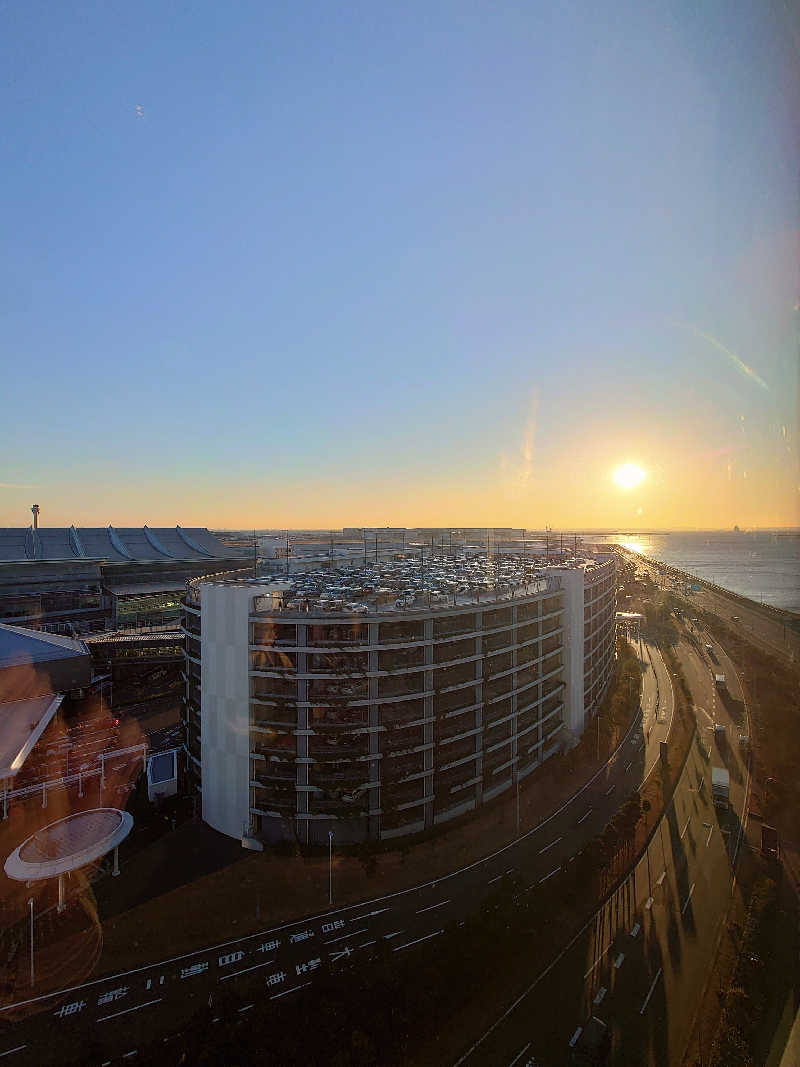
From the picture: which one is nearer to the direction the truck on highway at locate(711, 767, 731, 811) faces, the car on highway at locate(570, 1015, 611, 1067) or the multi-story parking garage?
the car on highway

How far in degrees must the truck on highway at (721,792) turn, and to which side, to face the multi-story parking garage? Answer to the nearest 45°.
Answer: approximately 45° to its right

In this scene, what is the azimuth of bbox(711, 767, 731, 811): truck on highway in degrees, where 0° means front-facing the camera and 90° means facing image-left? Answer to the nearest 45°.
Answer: approximately 0°

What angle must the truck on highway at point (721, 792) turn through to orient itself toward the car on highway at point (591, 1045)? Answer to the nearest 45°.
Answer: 0° — it already faces it
